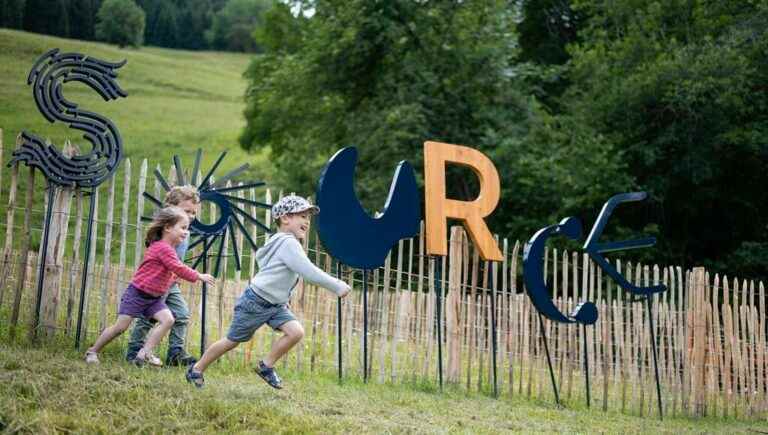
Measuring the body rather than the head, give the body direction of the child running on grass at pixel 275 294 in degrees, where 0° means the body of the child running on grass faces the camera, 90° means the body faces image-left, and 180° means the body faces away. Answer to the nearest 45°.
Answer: approximately 270°

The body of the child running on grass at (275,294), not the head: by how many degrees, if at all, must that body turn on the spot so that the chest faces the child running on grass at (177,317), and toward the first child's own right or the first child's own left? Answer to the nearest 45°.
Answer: approximately 135° to the first child's own left

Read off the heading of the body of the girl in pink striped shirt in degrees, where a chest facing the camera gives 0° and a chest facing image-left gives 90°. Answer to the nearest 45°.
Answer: approximately 270°

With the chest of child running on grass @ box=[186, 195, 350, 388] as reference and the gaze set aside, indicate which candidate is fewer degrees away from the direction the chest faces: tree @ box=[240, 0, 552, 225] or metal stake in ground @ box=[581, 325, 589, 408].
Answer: the metal stake in ground

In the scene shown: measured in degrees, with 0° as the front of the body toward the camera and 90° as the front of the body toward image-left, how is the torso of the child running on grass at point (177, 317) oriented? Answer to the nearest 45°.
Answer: approximately 270°
